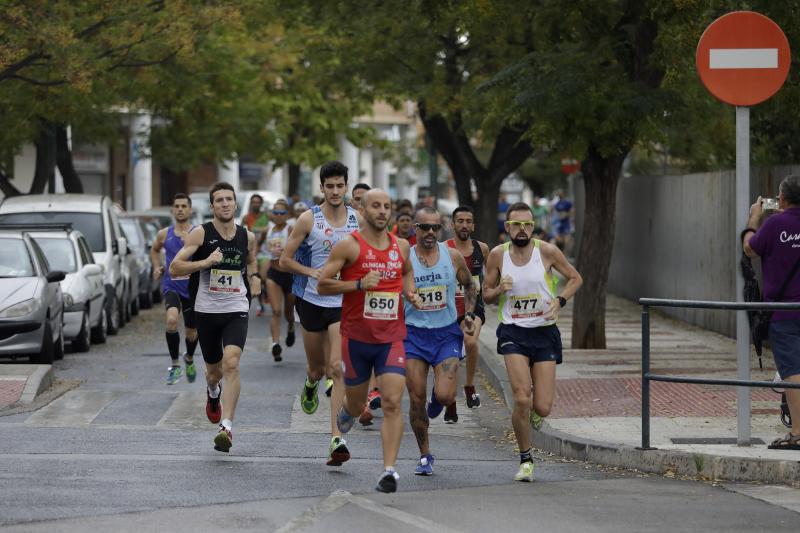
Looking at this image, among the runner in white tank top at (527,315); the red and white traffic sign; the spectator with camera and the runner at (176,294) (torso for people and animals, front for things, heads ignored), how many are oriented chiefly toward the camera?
3

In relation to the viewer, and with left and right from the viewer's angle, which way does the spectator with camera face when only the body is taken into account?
facing away from the viewer and to the left of the viewer

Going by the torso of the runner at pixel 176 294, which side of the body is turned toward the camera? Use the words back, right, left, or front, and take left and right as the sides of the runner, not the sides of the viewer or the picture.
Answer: front

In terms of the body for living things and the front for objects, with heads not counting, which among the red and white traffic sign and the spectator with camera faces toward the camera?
the red and white traffic sign

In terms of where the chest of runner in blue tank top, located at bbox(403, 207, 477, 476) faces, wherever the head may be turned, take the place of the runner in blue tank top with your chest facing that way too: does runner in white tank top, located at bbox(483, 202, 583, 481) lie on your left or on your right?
on your left

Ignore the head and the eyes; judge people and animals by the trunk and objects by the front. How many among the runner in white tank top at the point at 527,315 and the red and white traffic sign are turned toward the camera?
2

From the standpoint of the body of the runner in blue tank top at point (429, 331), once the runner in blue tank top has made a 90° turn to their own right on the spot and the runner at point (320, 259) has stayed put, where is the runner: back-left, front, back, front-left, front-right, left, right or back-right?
front-right

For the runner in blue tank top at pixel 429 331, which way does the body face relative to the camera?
toward the camera

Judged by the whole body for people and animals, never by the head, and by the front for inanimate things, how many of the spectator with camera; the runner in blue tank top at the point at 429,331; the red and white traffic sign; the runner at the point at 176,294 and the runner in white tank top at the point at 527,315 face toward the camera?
4

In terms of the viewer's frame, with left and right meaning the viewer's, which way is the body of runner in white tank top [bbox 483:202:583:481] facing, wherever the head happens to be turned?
facing the viewer

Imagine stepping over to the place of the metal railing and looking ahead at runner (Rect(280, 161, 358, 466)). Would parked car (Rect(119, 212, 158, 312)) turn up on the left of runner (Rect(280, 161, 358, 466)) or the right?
right

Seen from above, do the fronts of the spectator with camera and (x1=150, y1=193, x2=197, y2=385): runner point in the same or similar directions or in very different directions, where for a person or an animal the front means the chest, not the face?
very different directions
